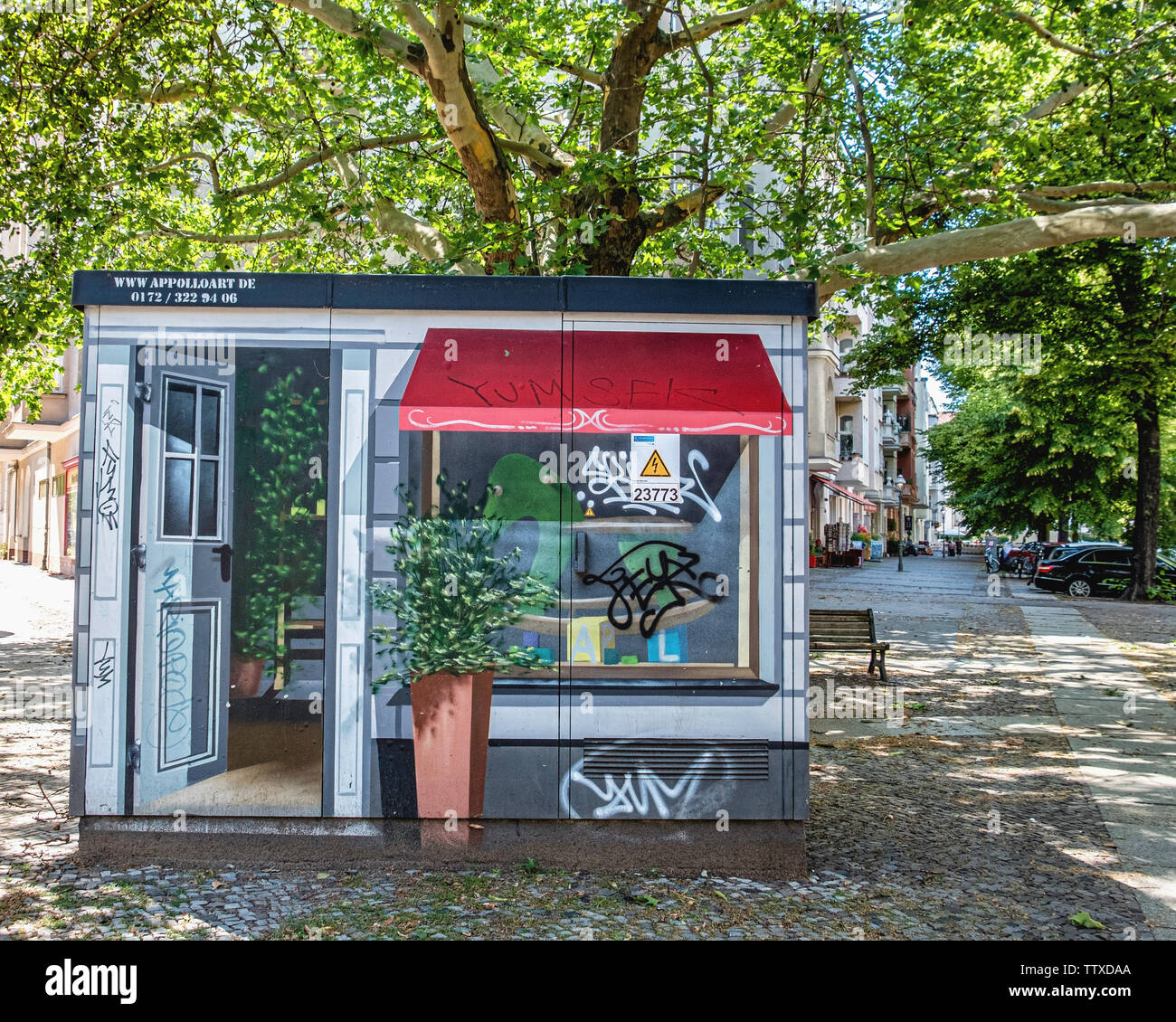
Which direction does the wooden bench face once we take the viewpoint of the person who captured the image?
facing the viewer

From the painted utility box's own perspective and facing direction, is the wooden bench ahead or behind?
behind

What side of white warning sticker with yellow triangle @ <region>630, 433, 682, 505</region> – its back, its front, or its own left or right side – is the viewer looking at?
front

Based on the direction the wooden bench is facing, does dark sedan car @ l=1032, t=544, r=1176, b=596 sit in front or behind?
behind

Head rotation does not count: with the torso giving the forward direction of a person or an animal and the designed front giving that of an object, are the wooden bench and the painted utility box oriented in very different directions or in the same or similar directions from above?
same or similar directions

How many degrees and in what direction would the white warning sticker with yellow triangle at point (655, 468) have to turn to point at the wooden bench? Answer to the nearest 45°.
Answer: approximately 180°

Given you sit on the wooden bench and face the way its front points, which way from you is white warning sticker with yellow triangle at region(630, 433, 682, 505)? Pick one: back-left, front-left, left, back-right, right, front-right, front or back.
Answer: front

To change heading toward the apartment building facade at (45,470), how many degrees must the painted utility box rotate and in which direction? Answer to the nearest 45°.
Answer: approximately 135° to its right

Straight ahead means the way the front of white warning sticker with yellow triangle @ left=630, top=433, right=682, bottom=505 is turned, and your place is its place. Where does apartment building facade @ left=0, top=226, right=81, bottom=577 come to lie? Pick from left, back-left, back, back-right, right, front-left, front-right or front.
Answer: back-right
